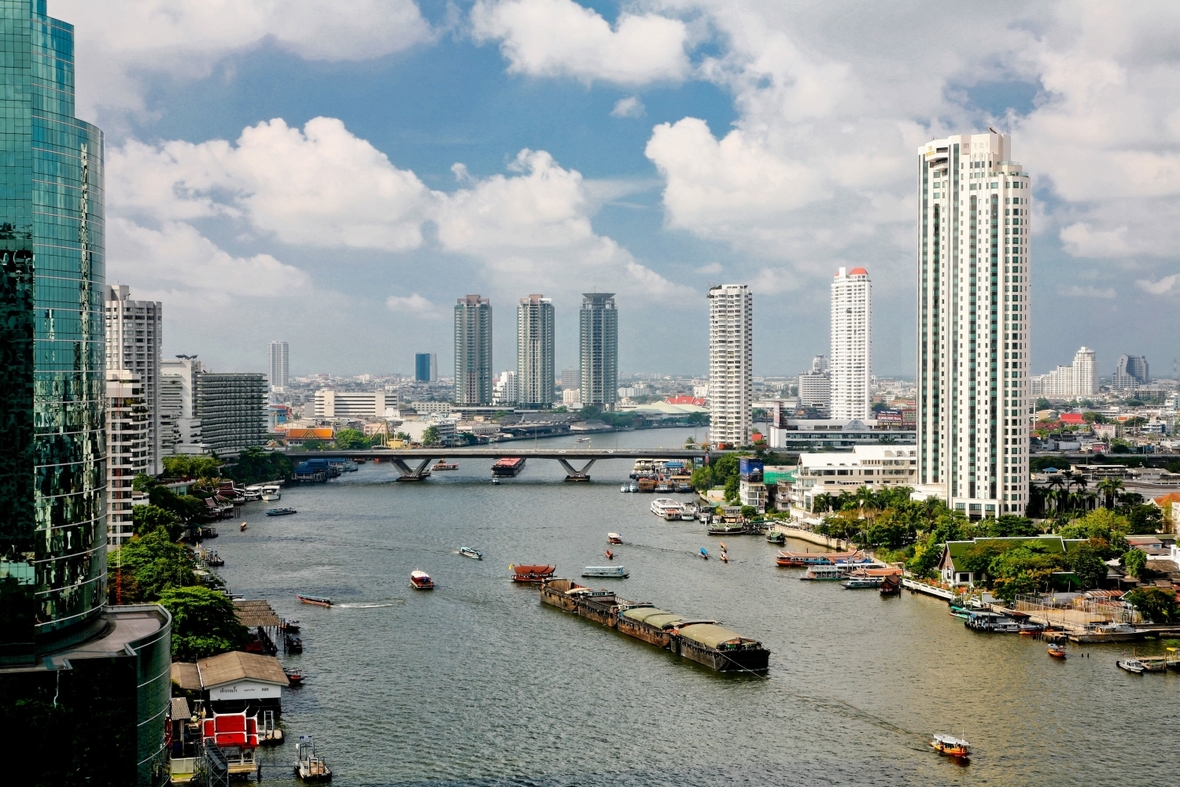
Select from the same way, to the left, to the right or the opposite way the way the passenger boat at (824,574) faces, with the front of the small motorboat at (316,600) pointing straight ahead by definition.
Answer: the same way

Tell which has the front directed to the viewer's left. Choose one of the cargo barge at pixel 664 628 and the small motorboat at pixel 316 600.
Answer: the small motorboat

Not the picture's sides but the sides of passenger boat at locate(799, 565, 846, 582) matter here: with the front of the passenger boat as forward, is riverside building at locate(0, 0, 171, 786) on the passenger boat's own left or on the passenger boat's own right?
on the passenger boat's own left

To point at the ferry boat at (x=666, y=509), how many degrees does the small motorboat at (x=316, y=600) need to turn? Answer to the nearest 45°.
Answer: approximately 135° to its right

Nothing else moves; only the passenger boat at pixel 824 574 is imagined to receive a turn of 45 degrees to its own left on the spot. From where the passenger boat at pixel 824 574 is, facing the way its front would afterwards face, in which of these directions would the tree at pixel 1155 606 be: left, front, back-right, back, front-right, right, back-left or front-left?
left

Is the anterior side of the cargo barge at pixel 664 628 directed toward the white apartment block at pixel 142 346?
no

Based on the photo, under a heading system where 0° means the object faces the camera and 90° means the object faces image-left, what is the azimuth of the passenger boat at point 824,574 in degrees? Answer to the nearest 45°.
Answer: approximately 90°

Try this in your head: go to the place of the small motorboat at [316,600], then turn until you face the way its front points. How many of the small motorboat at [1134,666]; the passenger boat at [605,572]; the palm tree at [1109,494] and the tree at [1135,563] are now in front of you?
0

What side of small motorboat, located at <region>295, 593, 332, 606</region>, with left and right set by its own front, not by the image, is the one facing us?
left

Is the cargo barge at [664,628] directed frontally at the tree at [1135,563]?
no

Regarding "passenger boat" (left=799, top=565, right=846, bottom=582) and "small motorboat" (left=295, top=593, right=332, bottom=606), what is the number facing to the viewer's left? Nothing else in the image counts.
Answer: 2

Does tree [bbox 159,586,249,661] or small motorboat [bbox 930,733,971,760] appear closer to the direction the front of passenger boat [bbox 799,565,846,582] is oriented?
the tree

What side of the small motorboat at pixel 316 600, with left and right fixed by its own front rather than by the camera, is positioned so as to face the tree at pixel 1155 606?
back

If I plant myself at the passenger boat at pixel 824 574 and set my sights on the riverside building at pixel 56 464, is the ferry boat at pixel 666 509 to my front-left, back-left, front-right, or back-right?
back-right
